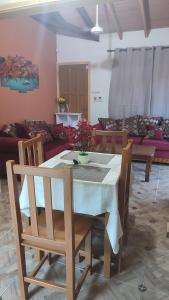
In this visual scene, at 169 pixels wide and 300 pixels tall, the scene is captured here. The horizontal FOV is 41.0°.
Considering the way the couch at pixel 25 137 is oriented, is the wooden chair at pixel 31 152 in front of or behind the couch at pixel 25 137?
in front

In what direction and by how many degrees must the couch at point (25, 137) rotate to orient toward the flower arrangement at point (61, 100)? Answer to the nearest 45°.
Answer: approximately 90° to its left

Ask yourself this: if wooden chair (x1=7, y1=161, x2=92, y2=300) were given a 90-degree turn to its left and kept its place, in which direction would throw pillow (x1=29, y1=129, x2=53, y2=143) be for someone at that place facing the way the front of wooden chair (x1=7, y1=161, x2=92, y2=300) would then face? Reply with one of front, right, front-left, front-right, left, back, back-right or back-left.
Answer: front-right

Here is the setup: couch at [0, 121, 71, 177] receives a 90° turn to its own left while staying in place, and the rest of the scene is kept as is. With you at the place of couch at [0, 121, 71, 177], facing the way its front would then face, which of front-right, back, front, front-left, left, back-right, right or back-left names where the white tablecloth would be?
back-right

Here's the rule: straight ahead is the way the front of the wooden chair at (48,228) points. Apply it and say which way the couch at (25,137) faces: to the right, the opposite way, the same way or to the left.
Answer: to the right

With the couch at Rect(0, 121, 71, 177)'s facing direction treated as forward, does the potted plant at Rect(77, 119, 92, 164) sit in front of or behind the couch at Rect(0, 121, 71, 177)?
in front

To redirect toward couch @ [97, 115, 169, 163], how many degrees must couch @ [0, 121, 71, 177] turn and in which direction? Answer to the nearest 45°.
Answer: approximately 45° to its left

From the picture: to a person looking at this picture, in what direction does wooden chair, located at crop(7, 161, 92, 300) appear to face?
facing away from the viewer and to the right of the viewer

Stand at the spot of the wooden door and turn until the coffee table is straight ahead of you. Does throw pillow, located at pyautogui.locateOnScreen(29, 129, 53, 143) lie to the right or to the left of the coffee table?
right

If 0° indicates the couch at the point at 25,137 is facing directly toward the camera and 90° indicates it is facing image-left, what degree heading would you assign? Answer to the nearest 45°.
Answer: approximately 315°

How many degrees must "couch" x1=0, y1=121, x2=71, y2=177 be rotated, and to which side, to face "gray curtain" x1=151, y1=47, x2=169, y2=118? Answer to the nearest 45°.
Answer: approximately 45° to its left

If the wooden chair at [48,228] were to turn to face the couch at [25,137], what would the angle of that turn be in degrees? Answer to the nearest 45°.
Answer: approximately 45° to its left

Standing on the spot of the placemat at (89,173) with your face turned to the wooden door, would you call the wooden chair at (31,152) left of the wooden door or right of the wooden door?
left

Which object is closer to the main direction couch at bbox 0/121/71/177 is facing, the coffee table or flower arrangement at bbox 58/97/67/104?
the coffee table

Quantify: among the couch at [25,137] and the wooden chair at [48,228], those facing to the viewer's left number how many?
0

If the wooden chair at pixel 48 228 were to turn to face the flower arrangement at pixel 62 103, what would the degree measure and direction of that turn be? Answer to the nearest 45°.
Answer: approximately 45° to its left

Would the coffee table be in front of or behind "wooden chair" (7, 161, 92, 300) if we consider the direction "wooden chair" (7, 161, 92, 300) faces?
in front

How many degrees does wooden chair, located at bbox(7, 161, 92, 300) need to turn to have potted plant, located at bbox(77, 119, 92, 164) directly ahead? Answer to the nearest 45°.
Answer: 0° — it already faces it
